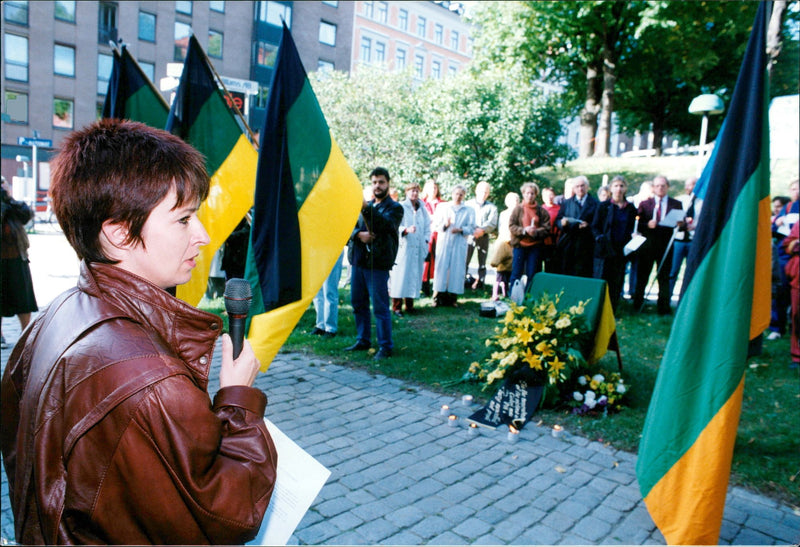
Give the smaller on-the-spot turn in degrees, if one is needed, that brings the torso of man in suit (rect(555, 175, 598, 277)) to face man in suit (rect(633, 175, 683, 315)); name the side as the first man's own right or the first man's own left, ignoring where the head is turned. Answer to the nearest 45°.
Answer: approximately 90° to the first man's own left

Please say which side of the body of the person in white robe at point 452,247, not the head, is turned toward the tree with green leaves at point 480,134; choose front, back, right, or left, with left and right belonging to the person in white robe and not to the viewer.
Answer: back

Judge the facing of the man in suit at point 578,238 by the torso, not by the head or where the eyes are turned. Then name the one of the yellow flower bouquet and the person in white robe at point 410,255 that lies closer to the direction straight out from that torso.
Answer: the yellow flower bouquet

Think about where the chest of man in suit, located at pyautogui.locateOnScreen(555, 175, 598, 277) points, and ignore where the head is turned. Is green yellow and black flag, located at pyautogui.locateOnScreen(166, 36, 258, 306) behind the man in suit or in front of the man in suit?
in front

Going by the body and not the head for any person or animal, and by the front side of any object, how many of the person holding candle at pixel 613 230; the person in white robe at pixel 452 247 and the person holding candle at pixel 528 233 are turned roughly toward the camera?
3

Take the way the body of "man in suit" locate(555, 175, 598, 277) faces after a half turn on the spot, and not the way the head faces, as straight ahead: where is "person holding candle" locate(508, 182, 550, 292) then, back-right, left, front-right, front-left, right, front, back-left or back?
left

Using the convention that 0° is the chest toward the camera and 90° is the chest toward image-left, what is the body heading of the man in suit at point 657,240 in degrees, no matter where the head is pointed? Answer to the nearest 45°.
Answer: approximately 0°

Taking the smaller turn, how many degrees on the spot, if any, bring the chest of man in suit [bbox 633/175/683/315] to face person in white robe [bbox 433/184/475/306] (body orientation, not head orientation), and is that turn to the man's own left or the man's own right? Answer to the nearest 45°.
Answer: approximately 90° to the man's own right

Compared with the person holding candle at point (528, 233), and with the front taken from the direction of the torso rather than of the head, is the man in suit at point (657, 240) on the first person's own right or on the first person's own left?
on the first person's own left
